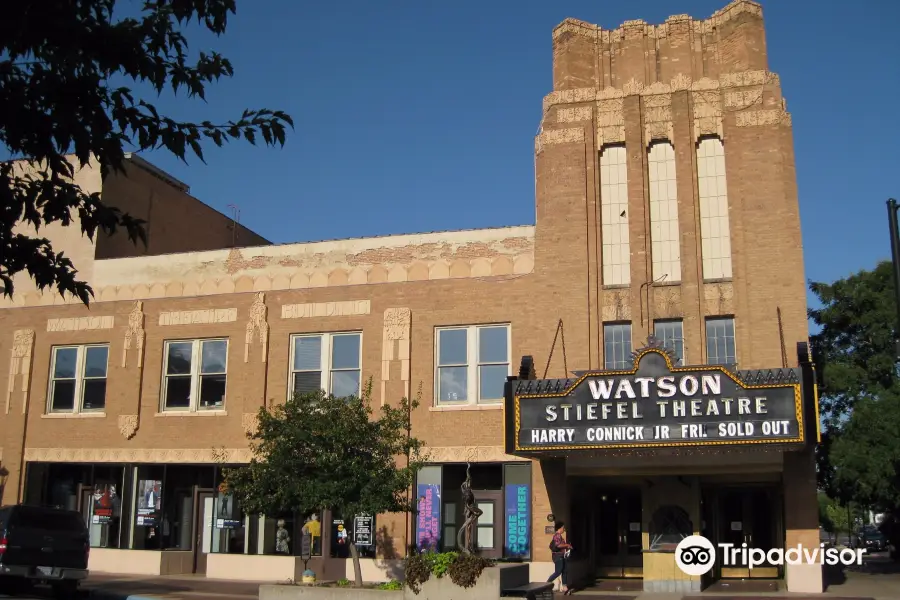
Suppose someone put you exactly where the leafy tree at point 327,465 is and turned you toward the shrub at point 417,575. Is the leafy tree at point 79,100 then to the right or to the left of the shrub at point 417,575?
right

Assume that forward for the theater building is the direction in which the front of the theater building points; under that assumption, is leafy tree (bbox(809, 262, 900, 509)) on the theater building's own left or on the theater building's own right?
on the theater building's own left

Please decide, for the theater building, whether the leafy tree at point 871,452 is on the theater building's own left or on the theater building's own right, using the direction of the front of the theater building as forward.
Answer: on the theater building's own left

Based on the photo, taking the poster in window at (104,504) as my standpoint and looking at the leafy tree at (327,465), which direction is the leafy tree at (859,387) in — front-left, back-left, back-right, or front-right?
front-left

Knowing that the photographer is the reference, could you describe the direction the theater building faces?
facing the viewer

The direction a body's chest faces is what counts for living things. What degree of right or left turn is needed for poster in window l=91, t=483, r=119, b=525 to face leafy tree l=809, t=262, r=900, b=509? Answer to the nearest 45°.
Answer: approximately 90° to its left

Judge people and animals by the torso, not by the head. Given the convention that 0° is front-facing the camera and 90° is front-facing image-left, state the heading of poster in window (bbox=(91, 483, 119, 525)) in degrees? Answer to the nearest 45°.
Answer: approximately 0°

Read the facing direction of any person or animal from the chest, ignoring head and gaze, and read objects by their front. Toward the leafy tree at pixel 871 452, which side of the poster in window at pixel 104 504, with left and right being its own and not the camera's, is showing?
left

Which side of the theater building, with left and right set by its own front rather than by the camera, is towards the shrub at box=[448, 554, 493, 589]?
front

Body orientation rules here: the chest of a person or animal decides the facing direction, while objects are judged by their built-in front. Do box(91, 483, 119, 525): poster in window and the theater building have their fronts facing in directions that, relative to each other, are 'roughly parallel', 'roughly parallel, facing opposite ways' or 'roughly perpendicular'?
roughly parallel

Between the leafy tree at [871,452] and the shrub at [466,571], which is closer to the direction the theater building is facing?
the shrub

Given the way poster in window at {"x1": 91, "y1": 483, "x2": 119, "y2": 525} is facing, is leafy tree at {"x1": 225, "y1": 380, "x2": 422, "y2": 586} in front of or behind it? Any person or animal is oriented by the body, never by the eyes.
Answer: in front
